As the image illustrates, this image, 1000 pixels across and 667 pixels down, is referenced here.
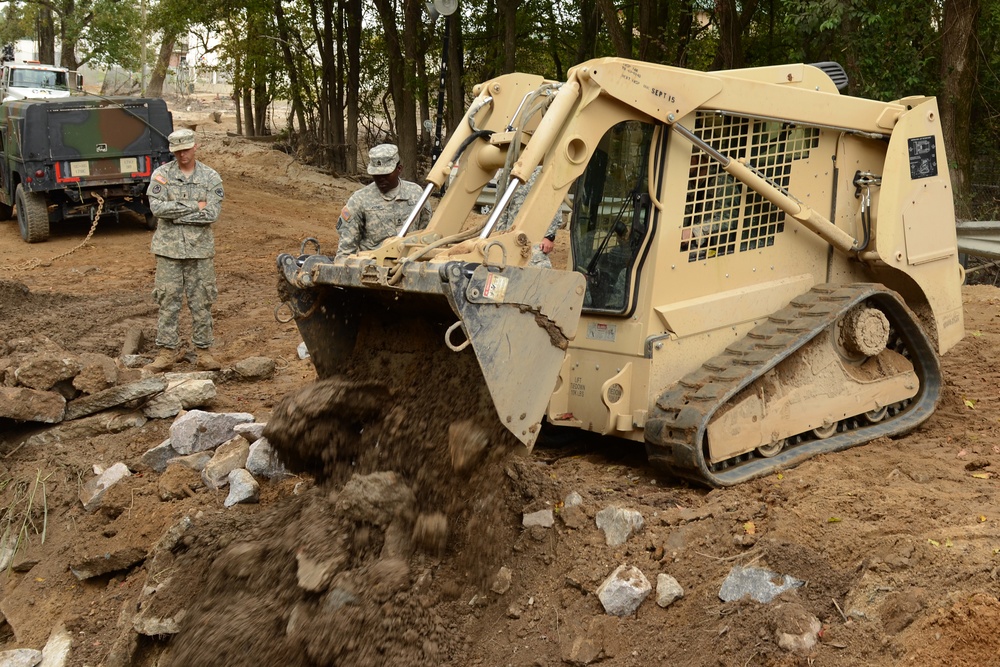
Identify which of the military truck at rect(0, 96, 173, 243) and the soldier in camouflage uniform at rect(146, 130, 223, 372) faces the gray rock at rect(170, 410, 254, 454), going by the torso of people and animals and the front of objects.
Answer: the soldier in camouflage uniform

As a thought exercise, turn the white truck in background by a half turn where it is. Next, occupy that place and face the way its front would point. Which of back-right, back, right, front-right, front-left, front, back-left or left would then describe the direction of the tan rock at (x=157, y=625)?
back-left

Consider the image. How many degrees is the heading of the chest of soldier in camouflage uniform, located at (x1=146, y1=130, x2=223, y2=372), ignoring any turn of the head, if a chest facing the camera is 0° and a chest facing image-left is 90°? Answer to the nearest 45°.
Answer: approximately 0°

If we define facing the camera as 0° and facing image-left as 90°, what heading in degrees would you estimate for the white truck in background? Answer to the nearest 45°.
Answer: approximately 315°

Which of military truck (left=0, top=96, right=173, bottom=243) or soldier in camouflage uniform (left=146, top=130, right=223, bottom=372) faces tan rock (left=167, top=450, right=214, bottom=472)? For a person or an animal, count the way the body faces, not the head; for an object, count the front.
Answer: the soldier in camouflage uniform

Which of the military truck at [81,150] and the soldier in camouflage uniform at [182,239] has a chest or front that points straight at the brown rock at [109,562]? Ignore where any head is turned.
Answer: the soldier in camouflage uniform

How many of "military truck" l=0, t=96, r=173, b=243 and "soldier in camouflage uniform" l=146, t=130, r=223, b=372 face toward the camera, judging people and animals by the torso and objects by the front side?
1

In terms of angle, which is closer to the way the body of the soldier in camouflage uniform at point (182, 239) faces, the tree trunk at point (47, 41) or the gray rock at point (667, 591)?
the gray rock

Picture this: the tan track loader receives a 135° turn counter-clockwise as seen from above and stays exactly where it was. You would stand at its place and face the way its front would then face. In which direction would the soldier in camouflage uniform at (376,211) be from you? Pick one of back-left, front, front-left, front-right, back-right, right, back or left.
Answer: back-left

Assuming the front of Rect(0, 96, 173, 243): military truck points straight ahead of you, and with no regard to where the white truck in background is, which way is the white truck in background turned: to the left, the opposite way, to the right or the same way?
the opposite way

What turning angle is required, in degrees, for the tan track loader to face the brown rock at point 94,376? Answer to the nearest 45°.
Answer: approximately 45° to its right

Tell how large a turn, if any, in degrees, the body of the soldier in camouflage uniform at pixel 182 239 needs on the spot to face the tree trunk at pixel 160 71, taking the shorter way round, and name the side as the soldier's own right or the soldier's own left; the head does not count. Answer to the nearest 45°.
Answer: approximately 180°

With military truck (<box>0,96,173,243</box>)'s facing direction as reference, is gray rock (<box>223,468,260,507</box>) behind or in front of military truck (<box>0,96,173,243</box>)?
behind

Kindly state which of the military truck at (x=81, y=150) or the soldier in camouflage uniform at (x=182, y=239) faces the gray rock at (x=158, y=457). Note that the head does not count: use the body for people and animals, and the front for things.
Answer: the soldier in camouflage uniform
